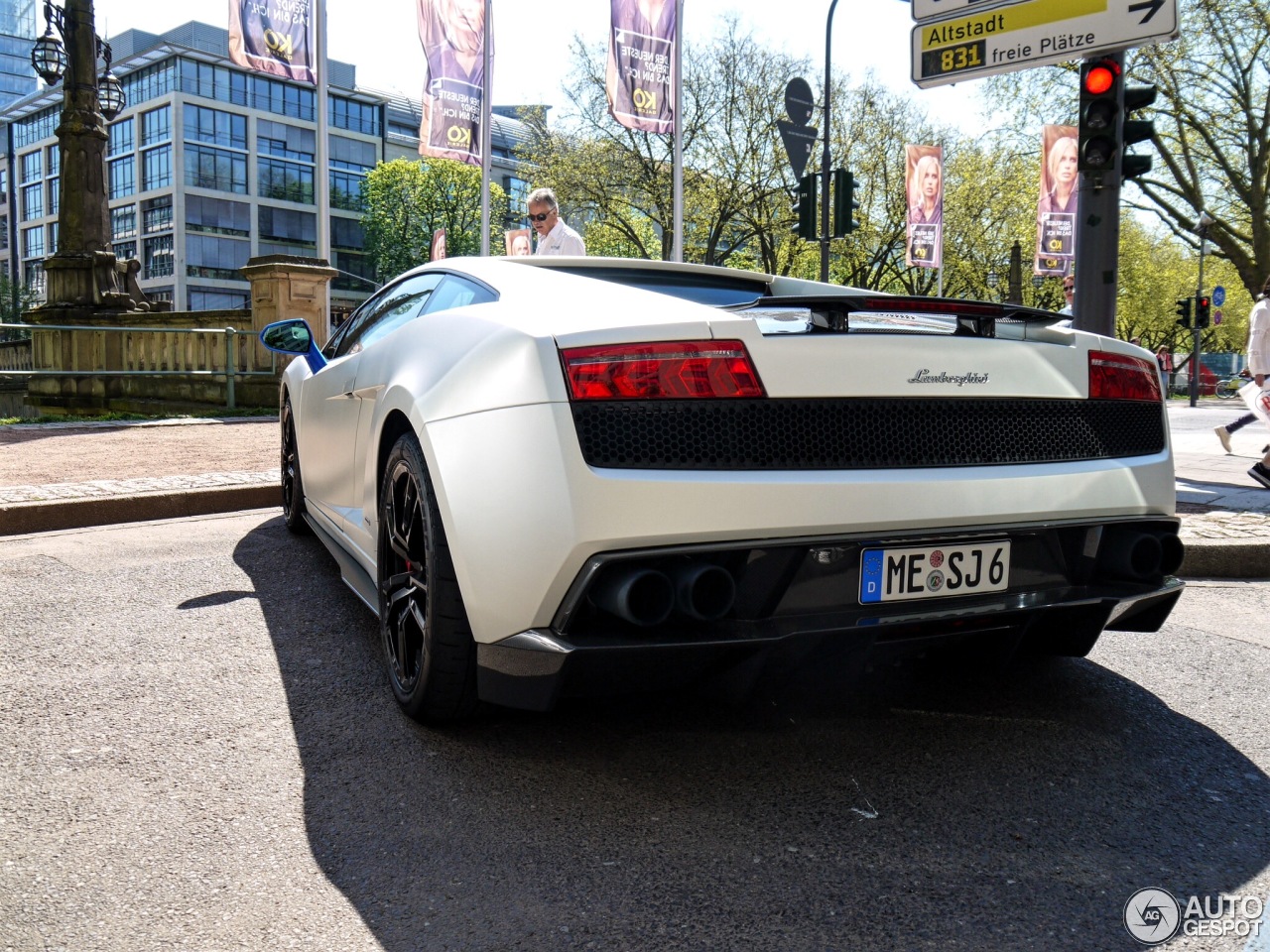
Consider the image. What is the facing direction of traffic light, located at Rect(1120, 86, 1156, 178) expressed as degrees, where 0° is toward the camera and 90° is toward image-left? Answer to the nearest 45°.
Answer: approximately 270°

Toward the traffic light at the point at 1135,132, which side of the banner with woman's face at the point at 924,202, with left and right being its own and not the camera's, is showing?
front

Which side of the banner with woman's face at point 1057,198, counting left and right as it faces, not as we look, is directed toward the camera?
front

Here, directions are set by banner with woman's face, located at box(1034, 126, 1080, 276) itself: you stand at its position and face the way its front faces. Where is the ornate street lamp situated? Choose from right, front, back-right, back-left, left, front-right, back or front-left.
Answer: front-right

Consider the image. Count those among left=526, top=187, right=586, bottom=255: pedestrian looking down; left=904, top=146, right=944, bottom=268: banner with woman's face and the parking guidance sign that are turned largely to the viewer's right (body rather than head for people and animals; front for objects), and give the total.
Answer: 0

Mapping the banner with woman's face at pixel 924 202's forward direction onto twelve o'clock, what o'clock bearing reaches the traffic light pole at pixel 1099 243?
The traffic light pole is roughly at 12 o'clock from the banner with woman's face.

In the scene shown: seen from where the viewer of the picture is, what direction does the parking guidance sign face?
facing the viewer and to the left of the viewer
